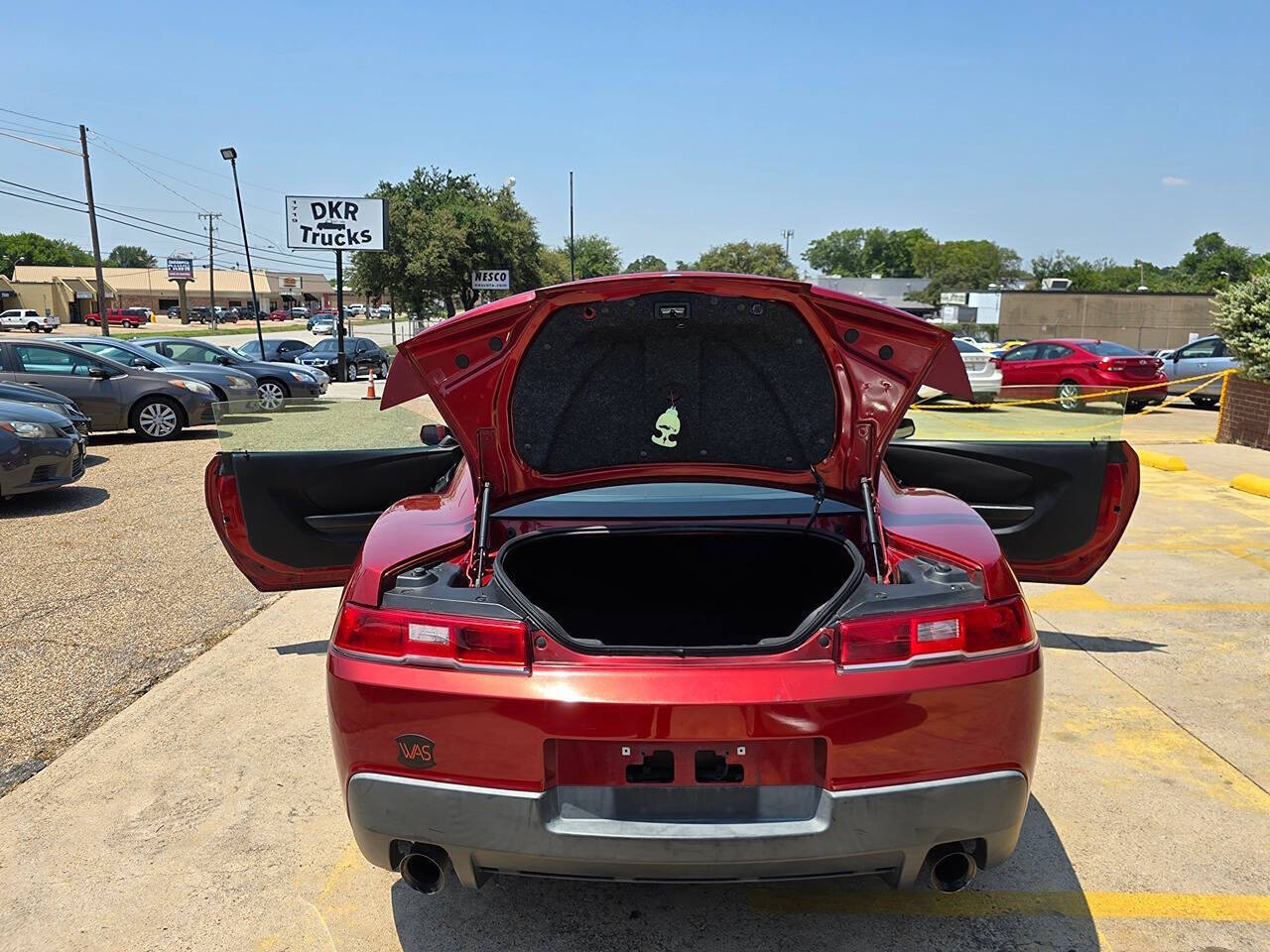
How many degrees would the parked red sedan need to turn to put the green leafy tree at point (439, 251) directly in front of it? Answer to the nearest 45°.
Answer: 0° — it already faces it

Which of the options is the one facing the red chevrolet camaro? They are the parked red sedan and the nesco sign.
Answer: the nesco sign

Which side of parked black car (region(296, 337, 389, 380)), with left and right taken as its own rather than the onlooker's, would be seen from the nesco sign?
back

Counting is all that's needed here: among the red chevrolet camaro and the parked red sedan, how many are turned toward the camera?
0

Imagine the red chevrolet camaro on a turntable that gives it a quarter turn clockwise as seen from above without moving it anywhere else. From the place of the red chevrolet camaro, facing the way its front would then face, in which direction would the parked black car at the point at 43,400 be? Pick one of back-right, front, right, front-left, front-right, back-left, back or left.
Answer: back-left

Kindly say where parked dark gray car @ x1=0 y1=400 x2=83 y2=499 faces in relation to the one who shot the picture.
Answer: facing the viewer and to the right of the viewer

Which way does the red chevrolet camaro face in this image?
away from the camera

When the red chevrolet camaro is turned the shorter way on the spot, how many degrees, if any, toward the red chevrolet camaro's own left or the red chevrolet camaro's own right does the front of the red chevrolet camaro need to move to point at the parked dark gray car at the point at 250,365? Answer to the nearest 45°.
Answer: approximately 45° to the red chevrolet camaro's own left

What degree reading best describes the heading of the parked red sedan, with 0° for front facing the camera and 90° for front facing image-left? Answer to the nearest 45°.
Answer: approximately 135°

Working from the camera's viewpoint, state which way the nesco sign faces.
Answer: facing the viewer

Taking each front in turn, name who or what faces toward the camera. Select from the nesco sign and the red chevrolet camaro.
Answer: the nesco sign

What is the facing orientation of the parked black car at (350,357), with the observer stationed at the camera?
facing the viewer and to the left of the viewer

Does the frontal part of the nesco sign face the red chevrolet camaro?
yes

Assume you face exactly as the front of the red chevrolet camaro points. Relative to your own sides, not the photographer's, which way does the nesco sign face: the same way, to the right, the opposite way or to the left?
the opposite way

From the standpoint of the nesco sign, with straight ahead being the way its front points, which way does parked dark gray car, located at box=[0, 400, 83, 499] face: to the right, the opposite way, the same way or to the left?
to the left

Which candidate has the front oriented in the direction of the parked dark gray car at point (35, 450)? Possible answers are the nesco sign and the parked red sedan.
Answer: the nesco sign
